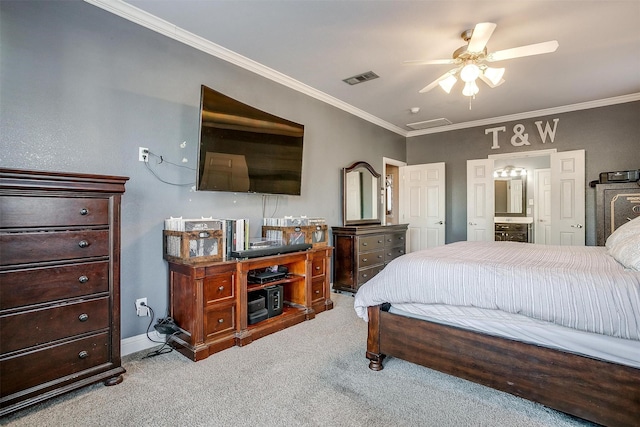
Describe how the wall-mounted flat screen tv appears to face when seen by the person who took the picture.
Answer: facing the viewer and to the right of the viewer

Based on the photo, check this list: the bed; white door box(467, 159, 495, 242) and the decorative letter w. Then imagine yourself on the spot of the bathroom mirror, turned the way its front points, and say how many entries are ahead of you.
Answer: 3

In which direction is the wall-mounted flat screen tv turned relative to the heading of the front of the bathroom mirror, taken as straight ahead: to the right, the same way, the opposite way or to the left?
to the left

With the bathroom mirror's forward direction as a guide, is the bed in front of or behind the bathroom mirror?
in front

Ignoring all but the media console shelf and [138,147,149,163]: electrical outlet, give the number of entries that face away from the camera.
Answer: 0

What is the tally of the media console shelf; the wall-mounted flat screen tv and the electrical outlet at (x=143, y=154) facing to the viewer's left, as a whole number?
0

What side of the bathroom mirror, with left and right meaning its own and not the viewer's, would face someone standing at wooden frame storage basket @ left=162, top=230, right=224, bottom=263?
front

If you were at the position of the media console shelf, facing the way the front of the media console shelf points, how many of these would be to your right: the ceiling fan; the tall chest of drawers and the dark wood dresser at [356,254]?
1

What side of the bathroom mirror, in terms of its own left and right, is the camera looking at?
front

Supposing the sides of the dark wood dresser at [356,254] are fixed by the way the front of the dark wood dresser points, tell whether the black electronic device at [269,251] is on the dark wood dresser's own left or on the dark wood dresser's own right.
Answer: on the dark wood dresser's own right

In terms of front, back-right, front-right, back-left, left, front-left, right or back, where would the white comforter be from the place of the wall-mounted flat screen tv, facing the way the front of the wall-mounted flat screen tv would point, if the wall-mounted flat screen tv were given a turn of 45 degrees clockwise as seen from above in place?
front-left

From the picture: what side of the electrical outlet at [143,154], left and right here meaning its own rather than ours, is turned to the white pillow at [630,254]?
front

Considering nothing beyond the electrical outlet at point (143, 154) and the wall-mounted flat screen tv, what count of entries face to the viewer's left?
0

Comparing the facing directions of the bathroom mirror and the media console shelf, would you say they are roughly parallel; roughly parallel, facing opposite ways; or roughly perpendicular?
roughly perpendicular

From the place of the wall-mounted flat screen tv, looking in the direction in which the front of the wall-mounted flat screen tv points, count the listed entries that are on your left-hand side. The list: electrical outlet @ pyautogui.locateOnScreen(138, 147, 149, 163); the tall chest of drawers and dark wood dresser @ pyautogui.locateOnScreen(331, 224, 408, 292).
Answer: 1

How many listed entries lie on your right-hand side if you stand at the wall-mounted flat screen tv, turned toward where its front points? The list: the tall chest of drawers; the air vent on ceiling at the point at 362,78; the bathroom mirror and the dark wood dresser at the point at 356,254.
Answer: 1
